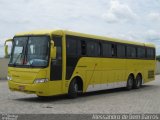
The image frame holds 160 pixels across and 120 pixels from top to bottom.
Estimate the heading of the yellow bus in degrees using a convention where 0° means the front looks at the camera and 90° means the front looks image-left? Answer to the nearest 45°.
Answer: approximately 45°
